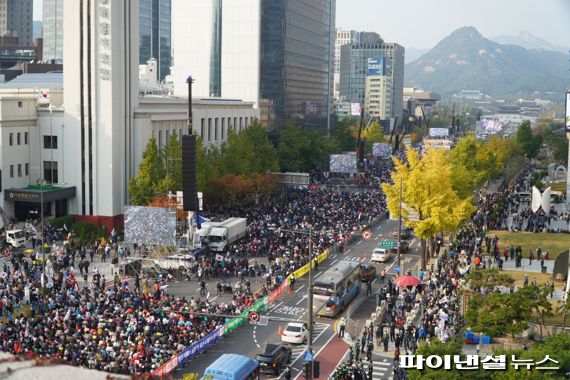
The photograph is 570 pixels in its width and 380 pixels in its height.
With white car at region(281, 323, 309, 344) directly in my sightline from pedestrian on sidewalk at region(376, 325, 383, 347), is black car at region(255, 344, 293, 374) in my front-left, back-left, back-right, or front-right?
front-left

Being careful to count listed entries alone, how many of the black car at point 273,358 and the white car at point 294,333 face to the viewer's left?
0

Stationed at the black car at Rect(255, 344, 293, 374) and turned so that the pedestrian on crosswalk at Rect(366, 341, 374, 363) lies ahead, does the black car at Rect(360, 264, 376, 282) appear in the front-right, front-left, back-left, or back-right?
front-left

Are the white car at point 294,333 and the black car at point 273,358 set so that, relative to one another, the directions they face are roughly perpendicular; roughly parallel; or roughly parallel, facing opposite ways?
roughly parallel
